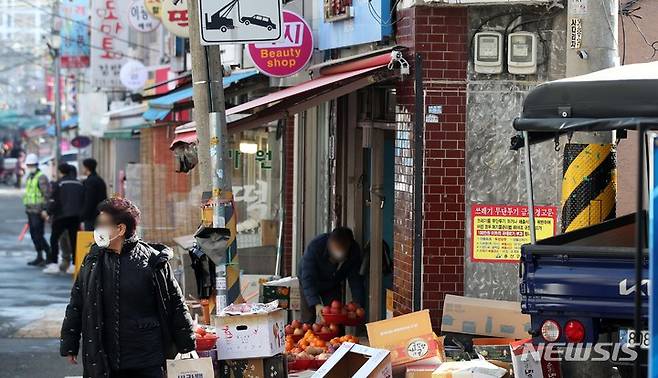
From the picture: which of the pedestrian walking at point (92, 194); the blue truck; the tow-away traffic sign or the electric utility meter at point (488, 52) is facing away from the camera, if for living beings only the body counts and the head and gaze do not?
the blue truck

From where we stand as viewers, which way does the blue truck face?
facing away from the viewer

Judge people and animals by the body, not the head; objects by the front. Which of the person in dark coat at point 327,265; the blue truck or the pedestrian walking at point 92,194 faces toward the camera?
the person in dark coat

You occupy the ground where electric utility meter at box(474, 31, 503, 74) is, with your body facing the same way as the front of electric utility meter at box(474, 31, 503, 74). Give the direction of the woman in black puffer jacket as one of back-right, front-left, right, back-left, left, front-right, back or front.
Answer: front-right

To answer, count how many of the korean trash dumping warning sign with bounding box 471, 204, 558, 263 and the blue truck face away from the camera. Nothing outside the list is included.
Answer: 1

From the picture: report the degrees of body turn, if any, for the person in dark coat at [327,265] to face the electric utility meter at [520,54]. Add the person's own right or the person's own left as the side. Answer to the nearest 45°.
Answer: approximately 45° to the person's own left

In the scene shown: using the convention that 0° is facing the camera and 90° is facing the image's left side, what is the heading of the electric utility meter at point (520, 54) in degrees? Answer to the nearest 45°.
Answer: approximately 0°

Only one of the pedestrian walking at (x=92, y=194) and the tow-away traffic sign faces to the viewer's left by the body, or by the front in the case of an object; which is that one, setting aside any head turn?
the pedestrian walking
